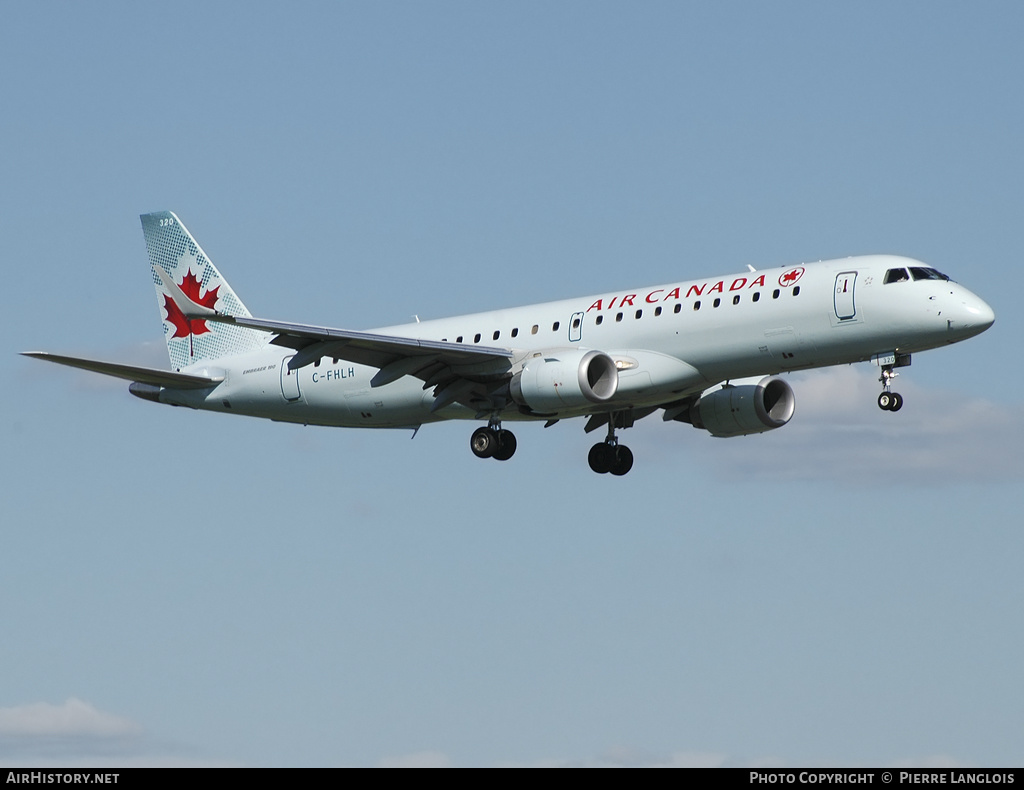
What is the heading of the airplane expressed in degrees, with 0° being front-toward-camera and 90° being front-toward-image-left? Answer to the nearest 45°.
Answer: approximately 315°
